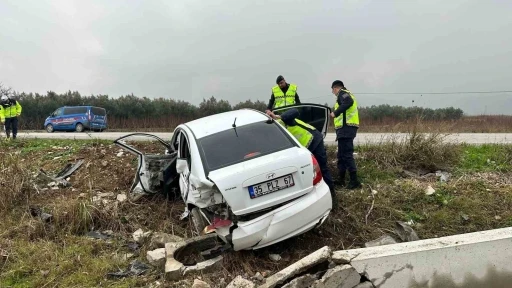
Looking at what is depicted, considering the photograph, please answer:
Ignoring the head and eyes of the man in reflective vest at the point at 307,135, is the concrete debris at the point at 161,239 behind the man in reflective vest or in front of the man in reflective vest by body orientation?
in front

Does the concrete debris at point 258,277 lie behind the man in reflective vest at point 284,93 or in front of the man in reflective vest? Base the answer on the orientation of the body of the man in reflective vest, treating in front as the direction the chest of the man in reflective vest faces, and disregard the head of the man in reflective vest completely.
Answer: in front

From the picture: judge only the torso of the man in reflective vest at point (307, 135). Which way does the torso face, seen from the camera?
to the viewer's left

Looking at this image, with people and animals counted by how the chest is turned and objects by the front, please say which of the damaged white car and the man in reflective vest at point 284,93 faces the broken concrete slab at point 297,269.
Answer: the man in reflective vest

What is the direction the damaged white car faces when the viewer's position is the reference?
facing away from the viewer and to the left of the viewer

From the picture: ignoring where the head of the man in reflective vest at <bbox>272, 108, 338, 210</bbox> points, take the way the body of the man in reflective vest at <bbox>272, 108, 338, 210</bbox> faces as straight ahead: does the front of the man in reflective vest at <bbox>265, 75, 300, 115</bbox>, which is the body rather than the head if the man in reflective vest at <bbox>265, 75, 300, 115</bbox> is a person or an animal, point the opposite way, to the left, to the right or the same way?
to the left

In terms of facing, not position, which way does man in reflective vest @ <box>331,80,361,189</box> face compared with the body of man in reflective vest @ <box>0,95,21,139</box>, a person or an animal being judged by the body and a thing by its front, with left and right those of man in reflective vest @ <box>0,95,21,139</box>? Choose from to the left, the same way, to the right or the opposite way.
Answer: to the right

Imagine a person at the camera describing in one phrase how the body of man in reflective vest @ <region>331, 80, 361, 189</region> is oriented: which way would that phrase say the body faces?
to the viewer's left

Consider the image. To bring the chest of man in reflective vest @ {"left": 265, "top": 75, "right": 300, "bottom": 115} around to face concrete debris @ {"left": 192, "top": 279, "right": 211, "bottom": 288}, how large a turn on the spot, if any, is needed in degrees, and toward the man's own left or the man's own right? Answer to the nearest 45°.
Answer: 0° — they already face it
